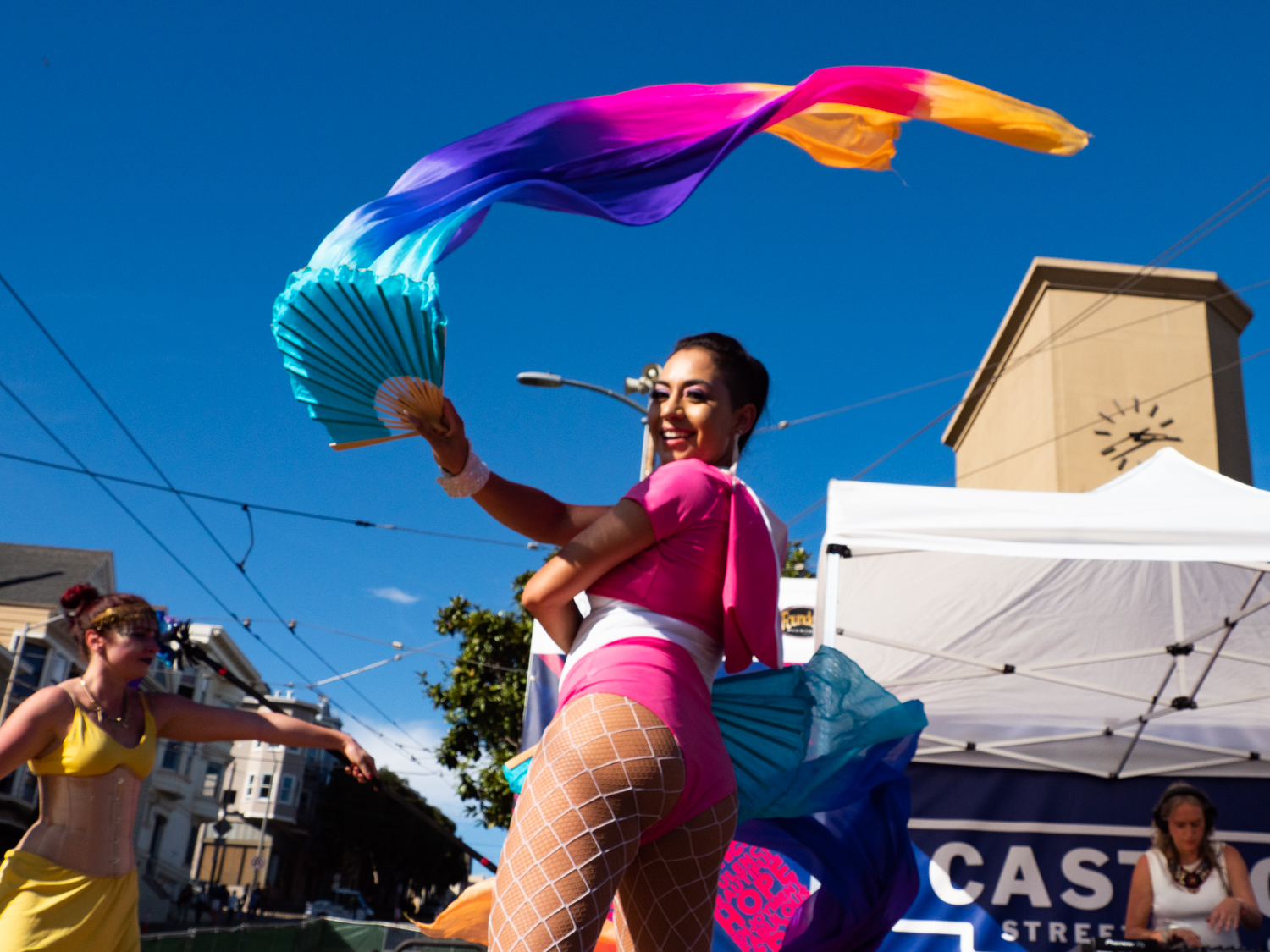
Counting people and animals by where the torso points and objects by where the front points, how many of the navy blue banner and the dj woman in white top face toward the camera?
2

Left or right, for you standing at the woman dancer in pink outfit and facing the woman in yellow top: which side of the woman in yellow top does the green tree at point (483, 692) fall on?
right

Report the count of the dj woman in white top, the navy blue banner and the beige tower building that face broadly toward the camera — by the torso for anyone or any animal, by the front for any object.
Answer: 3

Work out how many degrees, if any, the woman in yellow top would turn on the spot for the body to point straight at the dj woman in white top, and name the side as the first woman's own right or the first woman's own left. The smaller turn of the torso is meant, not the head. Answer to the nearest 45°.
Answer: approximately 45° to the first woman's own left

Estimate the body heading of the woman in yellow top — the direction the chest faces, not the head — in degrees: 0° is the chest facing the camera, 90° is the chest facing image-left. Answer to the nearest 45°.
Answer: approximately 315°

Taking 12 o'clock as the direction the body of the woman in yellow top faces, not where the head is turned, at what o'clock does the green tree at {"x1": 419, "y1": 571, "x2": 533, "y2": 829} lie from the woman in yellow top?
The green tree is roughly at 8 o'clock from the woman in yellow top.

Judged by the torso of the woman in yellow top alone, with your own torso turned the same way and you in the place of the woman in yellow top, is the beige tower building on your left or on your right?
on your left

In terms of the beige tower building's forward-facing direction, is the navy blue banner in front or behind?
in front

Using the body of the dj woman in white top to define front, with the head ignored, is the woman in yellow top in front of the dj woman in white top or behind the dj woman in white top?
in front
